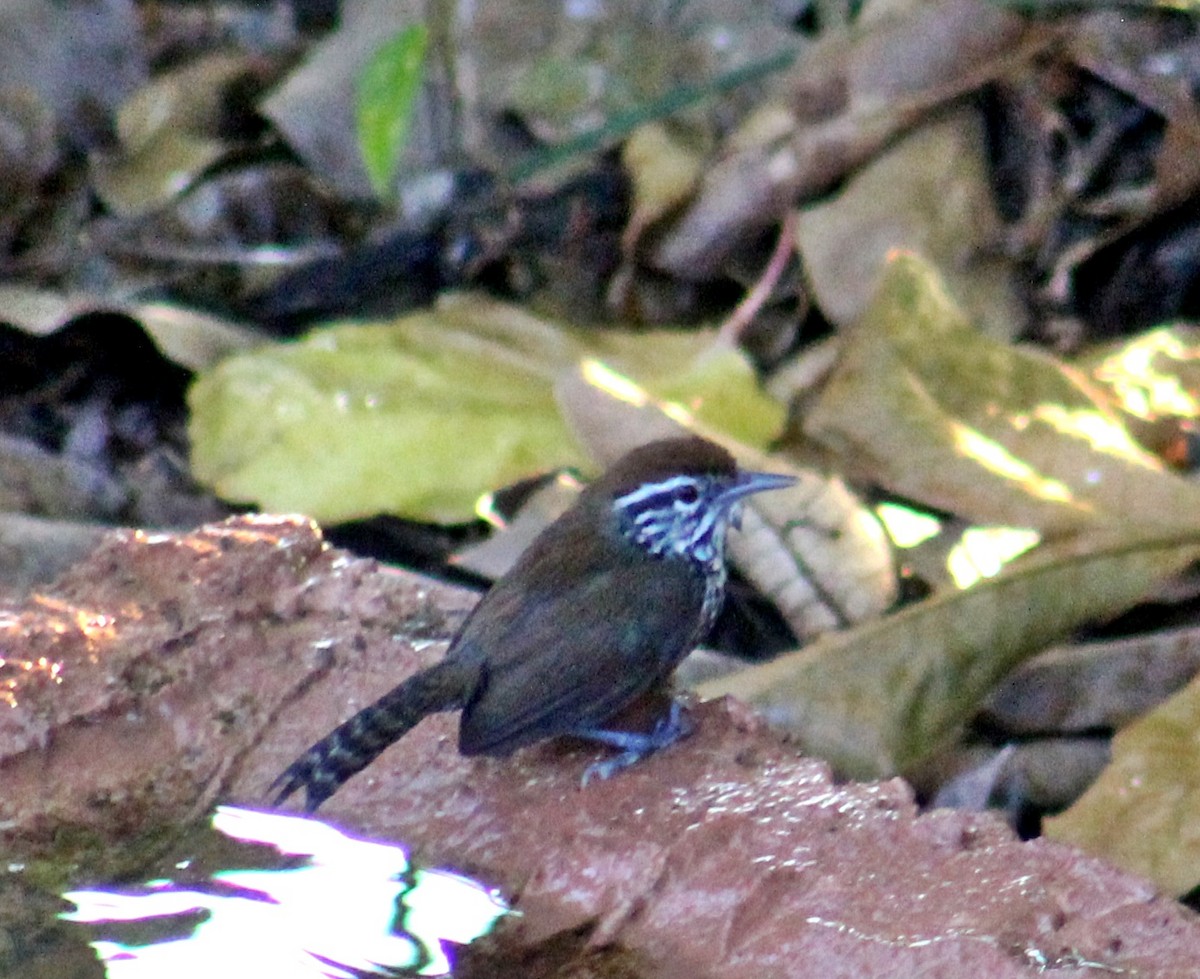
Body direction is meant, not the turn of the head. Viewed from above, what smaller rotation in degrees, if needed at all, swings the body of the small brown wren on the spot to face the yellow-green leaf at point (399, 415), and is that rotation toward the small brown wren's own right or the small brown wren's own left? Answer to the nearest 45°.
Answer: approximately 90° to the small brown wren's own left

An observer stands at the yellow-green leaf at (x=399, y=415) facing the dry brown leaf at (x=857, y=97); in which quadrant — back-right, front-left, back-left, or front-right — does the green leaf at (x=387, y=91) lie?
front-left

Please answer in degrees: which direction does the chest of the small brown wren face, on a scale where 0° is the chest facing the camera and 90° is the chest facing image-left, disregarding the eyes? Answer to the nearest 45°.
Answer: approximately 270°

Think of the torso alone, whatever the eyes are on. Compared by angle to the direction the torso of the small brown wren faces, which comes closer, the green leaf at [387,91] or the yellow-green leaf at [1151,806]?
the yellow-green leaf

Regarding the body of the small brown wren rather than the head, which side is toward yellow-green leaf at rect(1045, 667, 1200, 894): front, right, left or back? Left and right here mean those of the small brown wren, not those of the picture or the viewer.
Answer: front

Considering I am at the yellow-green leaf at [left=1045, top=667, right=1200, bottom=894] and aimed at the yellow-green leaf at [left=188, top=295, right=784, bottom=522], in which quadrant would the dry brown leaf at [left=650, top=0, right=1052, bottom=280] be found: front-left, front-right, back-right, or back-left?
front-right
